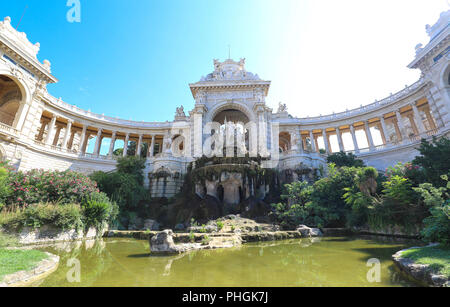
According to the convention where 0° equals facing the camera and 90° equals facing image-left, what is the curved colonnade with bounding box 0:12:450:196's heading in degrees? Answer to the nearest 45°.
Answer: approximately 0°

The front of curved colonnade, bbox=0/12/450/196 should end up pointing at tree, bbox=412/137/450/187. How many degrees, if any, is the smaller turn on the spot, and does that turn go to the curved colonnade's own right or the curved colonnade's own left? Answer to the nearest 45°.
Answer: approximately 45° to the curved colonnade's own left

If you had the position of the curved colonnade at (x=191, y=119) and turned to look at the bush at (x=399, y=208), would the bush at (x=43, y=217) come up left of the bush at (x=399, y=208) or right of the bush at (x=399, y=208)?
right

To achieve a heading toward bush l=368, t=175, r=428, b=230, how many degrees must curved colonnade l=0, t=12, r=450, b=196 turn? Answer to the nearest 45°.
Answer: approximately 45° to its left

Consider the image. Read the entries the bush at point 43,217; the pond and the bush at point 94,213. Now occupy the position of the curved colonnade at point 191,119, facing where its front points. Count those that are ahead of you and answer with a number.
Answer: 3

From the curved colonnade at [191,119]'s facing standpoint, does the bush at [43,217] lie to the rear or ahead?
ahead

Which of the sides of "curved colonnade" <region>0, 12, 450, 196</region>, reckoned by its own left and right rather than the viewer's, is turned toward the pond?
front

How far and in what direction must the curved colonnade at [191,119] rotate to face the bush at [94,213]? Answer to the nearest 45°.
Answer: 0° — it already faces it

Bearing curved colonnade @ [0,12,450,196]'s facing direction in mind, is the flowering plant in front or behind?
in front

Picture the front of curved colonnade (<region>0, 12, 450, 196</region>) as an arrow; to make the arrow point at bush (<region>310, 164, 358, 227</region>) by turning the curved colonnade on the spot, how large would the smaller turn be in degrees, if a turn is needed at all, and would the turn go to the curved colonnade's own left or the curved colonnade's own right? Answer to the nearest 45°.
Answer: approximately 45° to the curved colonnade's own left
